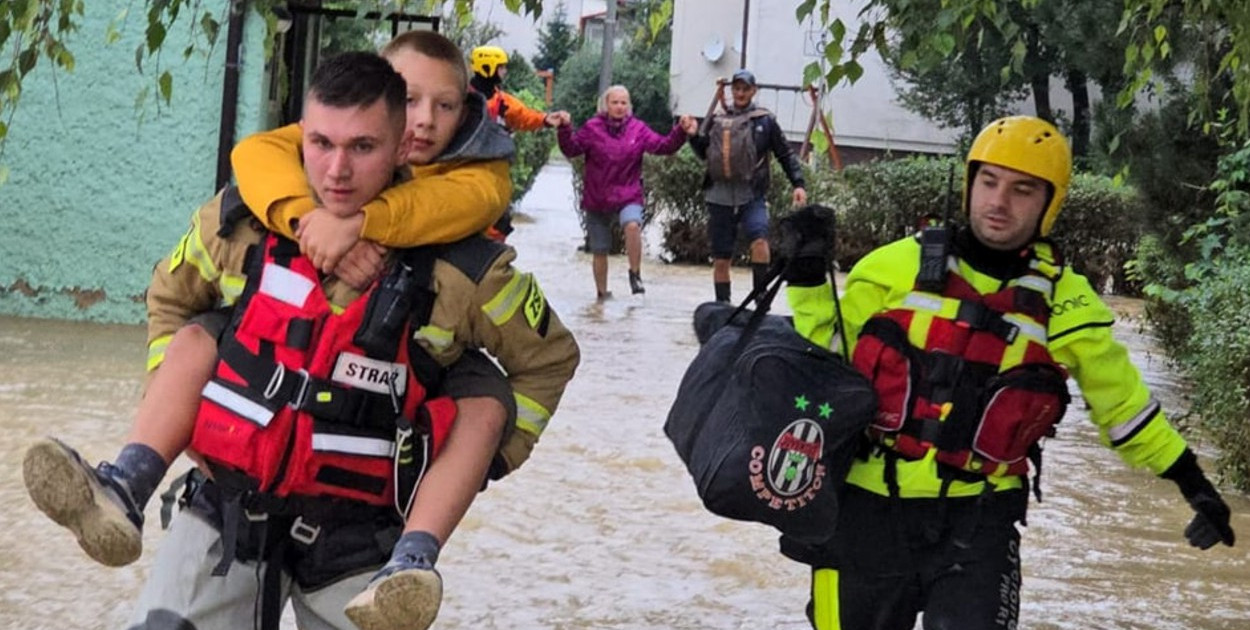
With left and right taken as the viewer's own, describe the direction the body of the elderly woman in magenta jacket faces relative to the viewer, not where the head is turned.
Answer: facing the viewer

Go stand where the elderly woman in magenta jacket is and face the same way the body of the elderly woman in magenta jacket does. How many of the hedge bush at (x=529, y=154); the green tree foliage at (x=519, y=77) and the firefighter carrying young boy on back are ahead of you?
1

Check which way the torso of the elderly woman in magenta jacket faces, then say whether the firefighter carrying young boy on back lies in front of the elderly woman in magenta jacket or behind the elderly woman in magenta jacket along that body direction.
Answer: in front

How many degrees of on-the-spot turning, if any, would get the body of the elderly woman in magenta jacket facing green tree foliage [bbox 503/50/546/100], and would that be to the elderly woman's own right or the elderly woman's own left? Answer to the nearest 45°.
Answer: approximately 180°

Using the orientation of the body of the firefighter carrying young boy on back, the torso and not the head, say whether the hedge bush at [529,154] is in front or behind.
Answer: behind

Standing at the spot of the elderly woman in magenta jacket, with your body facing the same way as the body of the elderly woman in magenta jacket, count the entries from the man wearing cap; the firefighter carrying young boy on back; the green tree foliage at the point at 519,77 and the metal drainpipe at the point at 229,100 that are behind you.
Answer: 1

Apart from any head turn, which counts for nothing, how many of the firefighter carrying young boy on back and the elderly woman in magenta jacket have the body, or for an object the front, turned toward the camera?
2

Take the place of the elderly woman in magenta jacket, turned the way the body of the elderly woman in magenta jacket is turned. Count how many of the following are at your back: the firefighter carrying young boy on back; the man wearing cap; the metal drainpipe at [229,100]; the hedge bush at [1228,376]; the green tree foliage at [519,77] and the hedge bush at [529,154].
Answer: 2

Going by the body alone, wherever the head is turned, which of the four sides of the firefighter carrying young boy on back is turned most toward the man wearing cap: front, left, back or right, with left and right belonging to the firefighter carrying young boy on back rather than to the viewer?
back

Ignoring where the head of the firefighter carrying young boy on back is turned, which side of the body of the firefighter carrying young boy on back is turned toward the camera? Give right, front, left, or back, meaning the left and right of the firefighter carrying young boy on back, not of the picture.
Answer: front

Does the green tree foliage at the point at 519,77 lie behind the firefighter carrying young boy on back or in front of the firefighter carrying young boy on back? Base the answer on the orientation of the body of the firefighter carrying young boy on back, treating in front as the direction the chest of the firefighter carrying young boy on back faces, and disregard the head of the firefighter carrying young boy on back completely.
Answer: behind
